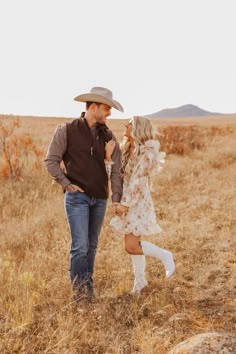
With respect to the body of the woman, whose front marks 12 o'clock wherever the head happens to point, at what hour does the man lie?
The man is roughly at 11 o'clock from the woman.

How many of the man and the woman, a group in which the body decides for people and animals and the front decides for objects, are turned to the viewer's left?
1

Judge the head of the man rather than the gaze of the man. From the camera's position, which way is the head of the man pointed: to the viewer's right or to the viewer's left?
to the viewer's right

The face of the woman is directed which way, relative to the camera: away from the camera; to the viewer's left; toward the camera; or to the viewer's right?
to the viewer's left

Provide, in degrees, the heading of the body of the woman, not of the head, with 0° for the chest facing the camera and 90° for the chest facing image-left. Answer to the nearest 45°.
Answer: approximately 90°

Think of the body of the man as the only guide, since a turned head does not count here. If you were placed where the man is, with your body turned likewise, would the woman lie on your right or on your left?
on your left
